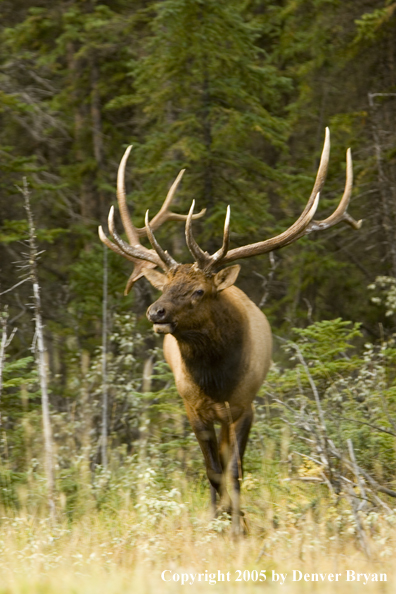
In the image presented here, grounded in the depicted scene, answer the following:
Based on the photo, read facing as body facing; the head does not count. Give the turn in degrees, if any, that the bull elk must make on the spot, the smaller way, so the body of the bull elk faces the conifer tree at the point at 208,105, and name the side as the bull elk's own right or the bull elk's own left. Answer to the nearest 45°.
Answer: approximately 180°

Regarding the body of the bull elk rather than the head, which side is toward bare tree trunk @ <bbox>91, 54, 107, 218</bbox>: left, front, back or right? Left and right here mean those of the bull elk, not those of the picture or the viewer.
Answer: back

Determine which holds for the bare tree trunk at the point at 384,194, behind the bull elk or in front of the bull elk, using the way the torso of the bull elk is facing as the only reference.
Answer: behind

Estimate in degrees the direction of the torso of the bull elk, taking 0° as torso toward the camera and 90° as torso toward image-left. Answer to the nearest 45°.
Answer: approximately 0°
